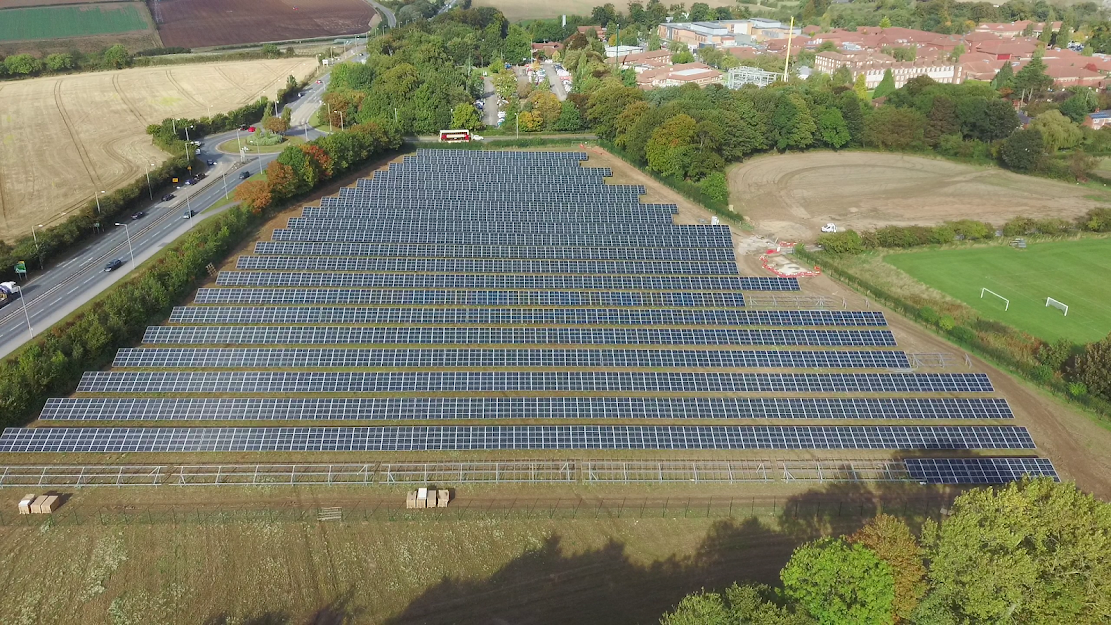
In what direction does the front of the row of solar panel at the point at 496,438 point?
toward the camera

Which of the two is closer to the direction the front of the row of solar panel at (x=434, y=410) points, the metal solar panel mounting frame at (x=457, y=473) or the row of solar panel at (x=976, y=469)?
the metal solar panel mounting frame

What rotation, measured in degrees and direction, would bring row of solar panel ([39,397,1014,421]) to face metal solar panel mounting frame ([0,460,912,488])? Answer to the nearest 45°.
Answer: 0° — it already faces it

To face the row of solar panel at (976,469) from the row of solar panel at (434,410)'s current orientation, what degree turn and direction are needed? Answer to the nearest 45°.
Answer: approximately 90° to its left

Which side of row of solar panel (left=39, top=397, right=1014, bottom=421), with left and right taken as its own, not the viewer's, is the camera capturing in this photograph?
front

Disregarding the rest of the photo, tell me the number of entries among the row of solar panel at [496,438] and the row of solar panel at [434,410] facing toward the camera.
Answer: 2
